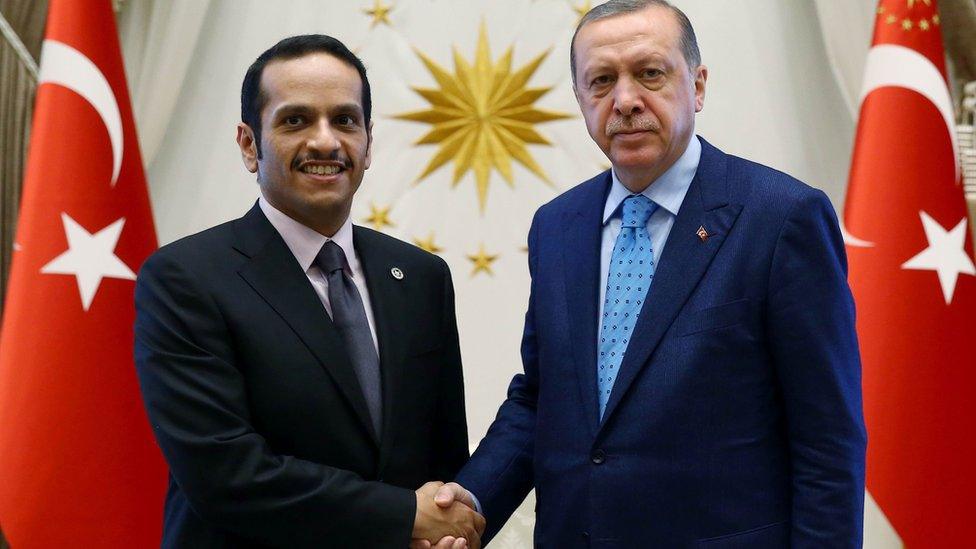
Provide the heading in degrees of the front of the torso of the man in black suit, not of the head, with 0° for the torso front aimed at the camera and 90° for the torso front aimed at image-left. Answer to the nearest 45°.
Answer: approximately 315°

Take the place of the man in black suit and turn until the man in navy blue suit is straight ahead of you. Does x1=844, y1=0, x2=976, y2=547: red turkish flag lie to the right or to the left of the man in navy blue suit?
left

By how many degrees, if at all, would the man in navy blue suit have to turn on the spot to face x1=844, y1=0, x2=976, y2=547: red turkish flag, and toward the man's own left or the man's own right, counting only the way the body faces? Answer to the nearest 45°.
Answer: approximately 180°

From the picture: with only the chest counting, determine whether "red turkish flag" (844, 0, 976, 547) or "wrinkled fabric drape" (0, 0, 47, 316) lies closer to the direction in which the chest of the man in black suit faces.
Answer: the red turkish flag

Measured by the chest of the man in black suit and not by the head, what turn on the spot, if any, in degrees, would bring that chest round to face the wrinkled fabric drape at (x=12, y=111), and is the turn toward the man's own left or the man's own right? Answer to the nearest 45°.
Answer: approximately 180°

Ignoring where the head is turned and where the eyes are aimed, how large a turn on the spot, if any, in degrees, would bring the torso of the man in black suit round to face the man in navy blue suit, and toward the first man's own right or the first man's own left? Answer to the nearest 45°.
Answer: approximately 45° to the first man's own left

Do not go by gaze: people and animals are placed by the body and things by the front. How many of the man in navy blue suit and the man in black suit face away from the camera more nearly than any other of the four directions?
0

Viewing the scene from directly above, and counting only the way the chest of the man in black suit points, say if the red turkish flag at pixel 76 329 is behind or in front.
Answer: behind

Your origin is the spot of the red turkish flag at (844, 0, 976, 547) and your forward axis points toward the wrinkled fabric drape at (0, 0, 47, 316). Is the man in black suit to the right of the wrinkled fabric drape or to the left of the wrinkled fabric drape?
left

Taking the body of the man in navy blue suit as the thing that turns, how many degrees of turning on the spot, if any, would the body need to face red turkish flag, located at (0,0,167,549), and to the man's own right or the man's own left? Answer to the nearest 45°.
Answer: approximately 90° to the man's own right

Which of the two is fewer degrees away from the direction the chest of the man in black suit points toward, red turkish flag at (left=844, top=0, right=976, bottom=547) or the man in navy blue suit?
the man in navy blue suit

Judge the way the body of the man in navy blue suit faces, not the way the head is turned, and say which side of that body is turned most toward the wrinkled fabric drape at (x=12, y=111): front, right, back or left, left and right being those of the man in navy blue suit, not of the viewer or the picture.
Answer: right

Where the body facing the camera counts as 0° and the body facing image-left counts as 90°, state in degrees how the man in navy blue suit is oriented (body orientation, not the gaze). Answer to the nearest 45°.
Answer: approximately 45°

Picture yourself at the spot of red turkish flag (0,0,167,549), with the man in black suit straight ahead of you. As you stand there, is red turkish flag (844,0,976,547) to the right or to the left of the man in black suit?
left
